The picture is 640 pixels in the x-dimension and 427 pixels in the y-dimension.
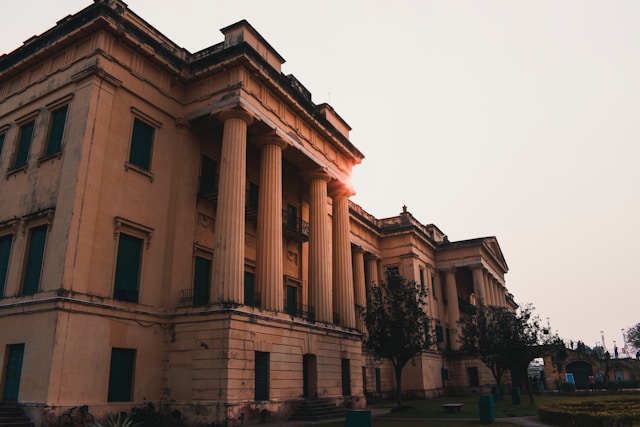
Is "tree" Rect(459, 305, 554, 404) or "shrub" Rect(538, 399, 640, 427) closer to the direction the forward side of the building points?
the shrub

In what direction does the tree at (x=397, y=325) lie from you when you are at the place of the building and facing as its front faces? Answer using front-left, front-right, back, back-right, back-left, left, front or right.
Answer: left

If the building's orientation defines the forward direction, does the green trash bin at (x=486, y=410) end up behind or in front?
in front

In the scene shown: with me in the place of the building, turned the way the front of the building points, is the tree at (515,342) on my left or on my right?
on my left

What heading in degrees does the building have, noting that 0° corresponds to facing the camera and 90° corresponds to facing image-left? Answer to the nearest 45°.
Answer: approximately 315°

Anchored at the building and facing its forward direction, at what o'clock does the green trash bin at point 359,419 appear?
The green trash bin is roughly at 12 o'clock from the building.
